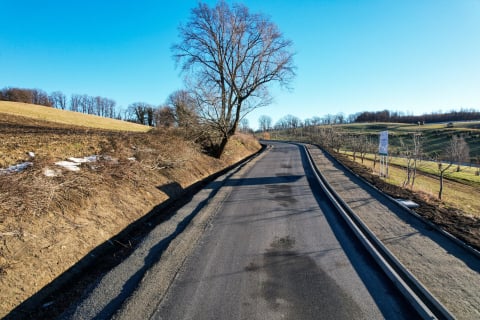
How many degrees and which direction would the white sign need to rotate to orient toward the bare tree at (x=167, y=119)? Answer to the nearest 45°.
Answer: approximately 90° to its right

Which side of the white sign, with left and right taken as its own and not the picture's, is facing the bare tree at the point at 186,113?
right

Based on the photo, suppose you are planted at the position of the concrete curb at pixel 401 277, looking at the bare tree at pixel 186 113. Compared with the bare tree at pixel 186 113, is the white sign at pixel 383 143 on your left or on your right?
right

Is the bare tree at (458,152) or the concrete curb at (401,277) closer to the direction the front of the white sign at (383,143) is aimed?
the concrete curb

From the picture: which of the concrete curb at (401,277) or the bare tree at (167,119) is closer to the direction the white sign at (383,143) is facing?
the concrete curb

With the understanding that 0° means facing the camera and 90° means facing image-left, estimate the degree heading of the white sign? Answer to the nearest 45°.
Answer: approximately 0°
